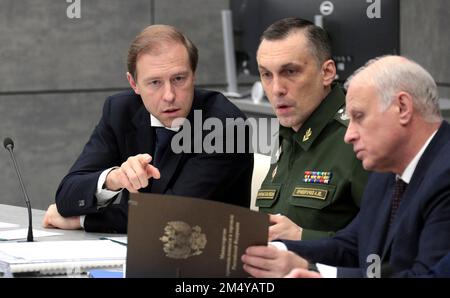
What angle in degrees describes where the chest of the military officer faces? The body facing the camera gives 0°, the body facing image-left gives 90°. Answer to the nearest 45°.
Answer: approximately 45°

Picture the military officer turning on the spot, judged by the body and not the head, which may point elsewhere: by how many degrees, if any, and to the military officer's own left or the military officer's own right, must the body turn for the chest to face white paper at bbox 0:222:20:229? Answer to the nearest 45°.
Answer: approximately 45° to the military officer's own right

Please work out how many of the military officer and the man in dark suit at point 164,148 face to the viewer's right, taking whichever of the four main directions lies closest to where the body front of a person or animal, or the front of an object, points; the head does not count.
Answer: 0

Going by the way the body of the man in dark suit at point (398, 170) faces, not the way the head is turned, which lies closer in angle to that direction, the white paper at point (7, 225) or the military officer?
the white paper

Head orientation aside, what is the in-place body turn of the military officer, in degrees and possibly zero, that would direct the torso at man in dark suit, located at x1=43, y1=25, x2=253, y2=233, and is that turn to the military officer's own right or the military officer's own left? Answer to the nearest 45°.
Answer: approximately 45° to the military officer's own right

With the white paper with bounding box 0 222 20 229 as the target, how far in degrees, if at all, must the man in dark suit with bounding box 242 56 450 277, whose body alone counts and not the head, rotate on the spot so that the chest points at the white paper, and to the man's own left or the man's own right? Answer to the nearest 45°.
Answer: approximately 90° to the man's own right

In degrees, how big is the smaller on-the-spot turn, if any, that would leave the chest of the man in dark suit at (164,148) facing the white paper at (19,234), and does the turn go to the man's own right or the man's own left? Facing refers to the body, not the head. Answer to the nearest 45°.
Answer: approximately 90° to the man's own right

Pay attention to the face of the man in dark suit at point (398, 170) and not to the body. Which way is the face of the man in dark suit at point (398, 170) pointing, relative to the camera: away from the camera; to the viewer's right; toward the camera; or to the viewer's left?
to the viewer's left

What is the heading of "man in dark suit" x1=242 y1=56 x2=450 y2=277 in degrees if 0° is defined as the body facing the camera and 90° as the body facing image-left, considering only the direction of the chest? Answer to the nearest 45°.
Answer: approximately 45°

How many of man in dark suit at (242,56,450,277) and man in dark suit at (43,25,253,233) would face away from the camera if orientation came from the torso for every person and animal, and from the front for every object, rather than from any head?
0

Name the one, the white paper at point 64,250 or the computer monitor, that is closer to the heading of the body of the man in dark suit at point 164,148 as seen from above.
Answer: the white paper

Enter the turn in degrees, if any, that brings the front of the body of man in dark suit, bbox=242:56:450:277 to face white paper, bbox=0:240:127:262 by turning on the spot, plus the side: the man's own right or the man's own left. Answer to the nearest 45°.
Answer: approximately 45° to the man's own right

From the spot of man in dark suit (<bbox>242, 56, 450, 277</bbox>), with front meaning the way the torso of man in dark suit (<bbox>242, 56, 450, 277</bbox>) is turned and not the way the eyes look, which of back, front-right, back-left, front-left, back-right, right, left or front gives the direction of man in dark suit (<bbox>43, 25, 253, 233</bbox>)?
right

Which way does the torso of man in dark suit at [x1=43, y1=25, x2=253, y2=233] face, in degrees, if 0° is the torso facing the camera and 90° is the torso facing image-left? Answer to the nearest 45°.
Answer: approximately 0°
